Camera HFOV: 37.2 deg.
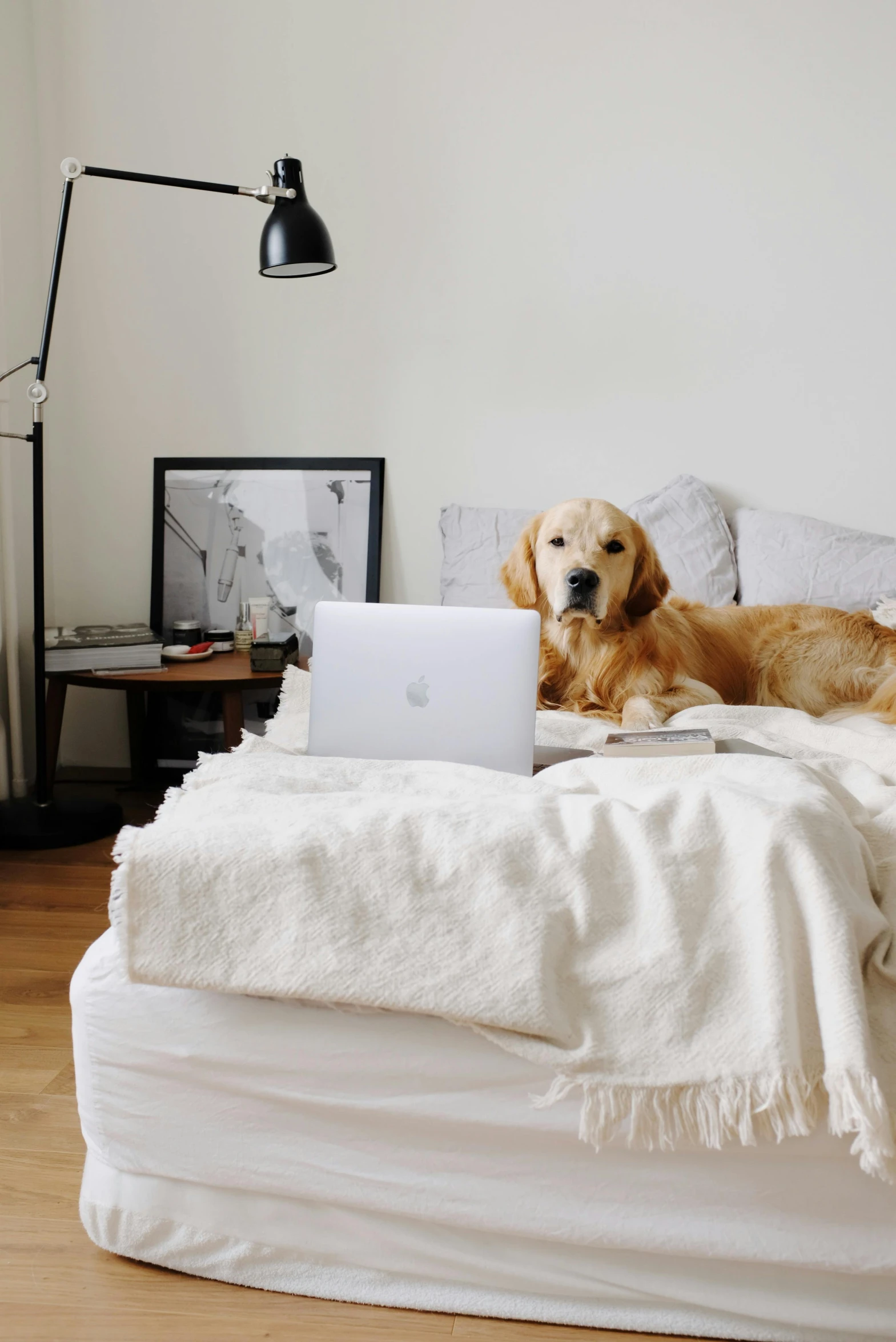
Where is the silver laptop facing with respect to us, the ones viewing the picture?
facing away from the viewer

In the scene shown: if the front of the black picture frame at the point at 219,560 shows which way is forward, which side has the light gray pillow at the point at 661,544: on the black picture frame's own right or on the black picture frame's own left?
on the black picture frame's own left

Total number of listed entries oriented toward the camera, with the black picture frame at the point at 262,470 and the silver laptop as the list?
1

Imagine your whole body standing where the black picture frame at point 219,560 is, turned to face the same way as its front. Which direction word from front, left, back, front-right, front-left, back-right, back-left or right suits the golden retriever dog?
front-left

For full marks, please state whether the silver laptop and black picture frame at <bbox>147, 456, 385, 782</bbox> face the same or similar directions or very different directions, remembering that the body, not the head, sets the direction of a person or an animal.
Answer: very different directions

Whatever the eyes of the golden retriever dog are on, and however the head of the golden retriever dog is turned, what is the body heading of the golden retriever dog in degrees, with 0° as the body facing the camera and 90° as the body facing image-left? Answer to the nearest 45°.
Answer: approximately 45°

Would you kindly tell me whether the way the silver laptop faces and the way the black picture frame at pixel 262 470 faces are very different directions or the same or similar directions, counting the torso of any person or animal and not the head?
very different directions
